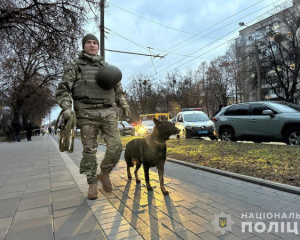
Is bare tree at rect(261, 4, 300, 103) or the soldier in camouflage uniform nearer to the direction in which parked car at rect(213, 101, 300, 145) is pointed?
the soldier in camouflage uniform

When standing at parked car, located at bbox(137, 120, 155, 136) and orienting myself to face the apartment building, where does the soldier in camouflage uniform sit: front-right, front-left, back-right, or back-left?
back-right

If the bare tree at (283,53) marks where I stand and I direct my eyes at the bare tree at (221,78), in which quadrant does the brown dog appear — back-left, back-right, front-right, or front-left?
back-left

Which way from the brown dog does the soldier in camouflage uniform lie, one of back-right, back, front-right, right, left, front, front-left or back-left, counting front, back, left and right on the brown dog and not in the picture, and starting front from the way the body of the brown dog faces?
back-right

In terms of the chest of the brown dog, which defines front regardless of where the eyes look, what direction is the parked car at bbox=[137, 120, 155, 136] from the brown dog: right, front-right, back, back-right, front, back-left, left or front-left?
back-left

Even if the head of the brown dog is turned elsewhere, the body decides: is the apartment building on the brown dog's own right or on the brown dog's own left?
on the brown dog's own left

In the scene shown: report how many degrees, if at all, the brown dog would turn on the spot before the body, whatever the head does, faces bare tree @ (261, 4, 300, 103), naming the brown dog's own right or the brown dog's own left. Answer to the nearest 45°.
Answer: approximately 90° to the brown dog's own left

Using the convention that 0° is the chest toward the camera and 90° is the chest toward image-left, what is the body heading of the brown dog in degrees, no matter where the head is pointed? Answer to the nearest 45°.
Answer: approximately 315°
